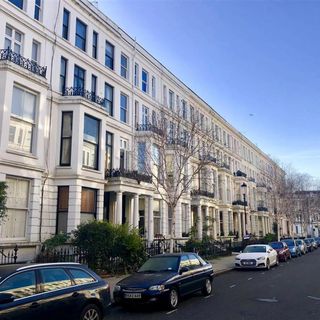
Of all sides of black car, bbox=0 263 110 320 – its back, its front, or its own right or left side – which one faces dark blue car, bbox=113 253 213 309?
back

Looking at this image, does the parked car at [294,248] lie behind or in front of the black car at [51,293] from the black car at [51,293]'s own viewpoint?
behind

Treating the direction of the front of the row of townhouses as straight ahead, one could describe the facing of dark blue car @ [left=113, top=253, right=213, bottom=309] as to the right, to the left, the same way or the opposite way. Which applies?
to the right

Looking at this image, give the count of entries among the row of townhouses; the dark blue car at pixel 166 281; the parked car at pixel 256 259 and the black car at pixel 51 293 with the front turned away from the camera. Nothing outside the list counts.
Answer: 0

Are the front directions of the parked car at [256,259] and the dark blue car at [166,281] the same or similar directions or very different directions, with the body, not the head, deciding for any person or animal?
same or similar directions

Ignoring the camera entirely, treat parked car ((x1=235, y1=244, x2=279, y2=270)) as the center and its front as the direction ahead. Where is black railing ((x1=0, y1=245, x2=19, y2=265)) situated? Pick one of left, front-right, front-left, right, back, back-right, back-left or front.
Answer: front

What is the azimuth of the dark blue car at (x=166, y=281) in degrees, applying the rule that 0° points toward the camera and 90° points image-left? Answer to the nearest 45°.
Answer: approximately 45°

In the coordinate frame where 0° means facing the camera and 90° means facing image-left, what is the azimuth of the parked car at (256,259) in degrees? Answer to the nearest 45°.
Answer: approximately 45°

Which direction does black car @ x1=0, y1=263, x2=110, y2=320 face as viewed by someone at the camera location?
facing the viewer and to the left of the viewer

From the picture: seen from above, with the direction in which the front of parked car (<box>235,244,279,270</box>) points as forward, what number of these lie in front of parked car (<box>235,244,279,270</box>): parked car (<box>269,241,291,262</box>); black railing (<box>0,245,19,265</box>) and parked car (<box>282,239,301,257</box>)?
1

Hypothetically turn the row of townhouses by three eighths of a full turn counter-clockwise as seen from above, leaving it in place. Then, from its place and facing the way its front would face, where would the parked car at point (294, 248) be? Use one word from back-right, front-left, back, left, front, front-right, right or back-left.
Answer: front-right

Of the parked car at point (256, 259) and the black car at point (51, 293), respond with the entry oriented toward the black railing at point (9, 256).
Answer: the parked car

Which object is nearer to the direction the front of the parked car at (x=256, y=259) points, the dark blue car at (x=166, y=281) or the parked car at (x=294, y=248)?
the dark blue car

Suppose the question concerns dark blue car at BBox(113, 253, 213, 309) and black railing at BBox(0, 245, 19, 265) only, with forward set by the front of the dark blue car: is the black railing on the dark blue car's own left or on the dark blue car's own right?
on the dark blue car's own right

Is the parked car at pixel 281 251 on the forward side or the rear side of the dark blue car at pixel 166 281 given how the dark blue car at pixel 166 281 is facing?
on the rear side

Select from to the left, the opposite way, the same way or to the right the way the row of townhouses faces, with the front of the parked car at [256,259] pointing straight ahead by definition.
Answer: to the left

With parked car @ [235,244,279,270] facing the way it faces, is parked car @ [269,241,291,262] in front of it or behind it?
behind
